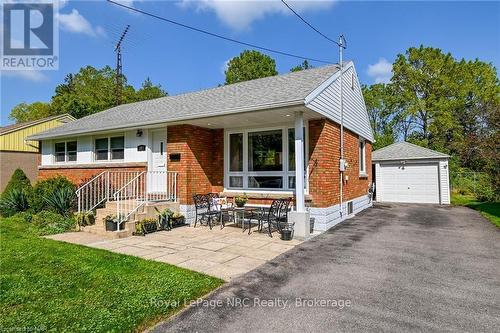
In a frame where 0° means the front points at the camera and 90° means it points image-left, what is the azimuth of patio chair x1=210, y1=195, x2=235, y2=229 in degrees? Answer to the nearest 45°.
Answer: approximately 315°

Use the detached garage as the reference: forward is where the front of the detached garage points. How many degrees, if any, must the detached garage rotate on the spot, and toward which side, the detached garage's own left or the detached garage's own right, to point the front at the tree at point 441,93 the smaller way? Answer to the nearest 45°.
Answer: approximately 180°

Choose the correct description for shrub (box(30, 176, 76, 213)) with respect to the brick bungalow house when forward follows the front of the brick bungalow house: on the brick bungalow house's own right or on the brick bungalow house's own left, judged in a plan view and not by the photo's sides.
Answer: on the brick bungalow house's own right

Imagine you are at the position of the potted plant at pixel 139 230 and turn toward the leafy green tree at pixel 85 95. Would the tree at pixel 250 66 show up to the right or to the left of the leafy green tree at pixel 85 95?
right

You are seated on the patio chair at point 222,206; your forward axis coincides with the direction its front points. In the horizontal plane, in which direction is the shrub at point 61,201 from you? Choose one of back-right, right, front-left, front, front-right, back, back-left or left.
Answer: back-right

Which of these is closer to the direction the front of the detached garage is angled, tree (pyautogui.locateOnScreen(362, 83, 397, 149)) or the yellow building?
the yellow building

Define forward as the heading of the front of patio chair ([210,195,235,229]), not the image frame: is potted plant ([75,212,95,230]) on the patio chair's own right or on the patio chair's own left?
on the patio chair's own right

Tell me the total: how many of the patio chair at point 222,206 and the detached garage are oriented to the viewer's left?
0

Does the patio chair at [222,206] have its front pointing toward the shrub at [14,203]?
no

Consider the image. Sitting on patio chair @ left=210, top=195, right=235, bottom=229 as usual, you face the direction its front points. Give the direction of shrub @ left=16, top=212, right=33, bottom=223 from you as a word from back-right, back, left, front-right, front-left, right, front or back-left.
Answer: back-right

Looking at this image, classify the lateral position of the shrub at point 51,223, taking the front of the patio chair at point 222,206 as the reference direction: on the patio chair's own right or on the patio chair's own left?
on the patio chair's own right

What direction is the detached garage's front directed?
toward the camera

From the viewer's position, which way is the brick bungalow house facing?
facing the viewer and to the left of the viewer

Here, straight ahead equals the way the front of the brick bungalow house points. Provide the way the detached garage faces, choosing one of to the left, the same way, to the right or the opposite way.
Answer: the same way

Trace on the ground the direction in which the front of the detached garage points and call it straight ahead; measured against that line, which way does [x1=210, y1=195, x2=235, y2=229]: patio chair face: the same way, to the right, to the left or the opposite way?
to the left

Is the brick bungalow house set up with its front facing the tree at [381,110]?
no

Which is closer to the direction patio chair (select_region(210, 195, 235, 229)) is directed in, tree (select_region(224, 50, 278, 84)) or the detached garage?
the detached garage

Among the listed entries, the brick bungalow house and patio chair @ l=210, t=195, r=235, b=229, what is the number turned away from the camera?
0

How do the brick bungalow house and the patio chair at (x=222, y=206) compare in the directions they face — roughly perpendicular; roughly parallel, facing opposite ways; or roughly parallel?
roughly perpendicular
